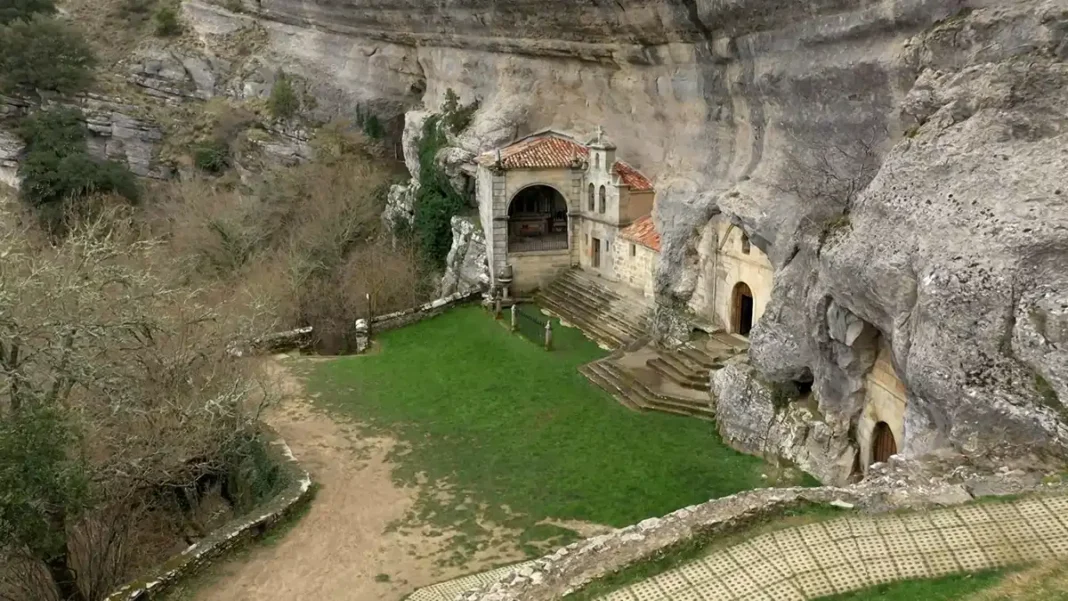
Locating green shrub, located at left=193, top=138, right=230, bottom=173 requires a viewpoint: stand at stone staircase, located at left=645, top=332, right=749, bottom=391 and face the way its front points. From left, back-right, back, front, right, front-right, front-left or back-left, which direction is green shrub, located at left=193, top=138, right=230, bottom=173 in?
right

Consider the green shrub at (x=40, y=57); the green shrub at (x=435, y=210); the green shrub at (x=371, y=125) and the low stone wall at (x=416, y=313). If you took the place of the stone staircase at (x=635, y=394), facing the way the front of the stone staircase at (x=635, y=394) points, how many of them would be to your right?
4

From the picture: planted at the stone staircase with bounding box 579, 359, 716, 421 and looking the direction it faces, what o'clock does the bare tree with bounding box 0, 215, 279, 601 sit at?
The bare tree is roughly at 12 o'clock from the stone staircase.

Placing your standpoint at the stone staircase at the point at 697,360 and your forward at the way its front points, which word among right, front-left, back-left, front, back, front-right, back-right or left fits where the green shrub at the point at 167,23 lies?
right

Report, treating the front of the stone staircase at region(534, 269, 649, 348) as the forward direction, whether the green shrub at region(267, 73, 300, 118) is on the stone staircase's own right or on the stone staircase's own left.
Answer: on the stone staircase's own right

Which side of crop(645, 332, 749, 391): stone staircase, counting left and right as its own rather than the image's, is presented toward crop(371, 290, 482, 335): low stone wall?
right

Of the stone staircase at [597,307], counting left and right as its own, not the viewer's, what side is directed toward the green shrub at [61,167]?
right

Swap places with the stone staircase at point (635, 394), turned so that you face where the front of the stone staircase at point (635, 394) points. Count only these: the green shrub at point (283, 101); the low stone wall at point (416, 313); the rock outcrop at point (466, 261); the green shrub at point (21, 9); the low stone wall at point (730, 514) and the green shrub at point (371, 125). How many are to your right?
5

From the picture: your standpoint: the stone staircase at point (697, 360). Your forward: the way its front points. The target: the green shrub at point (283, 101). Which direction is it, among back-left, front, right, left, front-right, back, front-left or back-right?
right

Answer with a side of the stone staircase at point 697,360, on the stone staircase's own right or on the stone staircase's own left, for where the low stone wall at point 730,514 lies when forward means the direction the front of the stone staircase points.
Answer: on the stone staircase's own left

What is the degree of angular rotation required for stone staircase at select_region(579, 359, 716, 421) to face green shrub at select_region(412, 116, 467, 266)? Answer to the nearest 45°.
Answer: approximately 90° to its right
